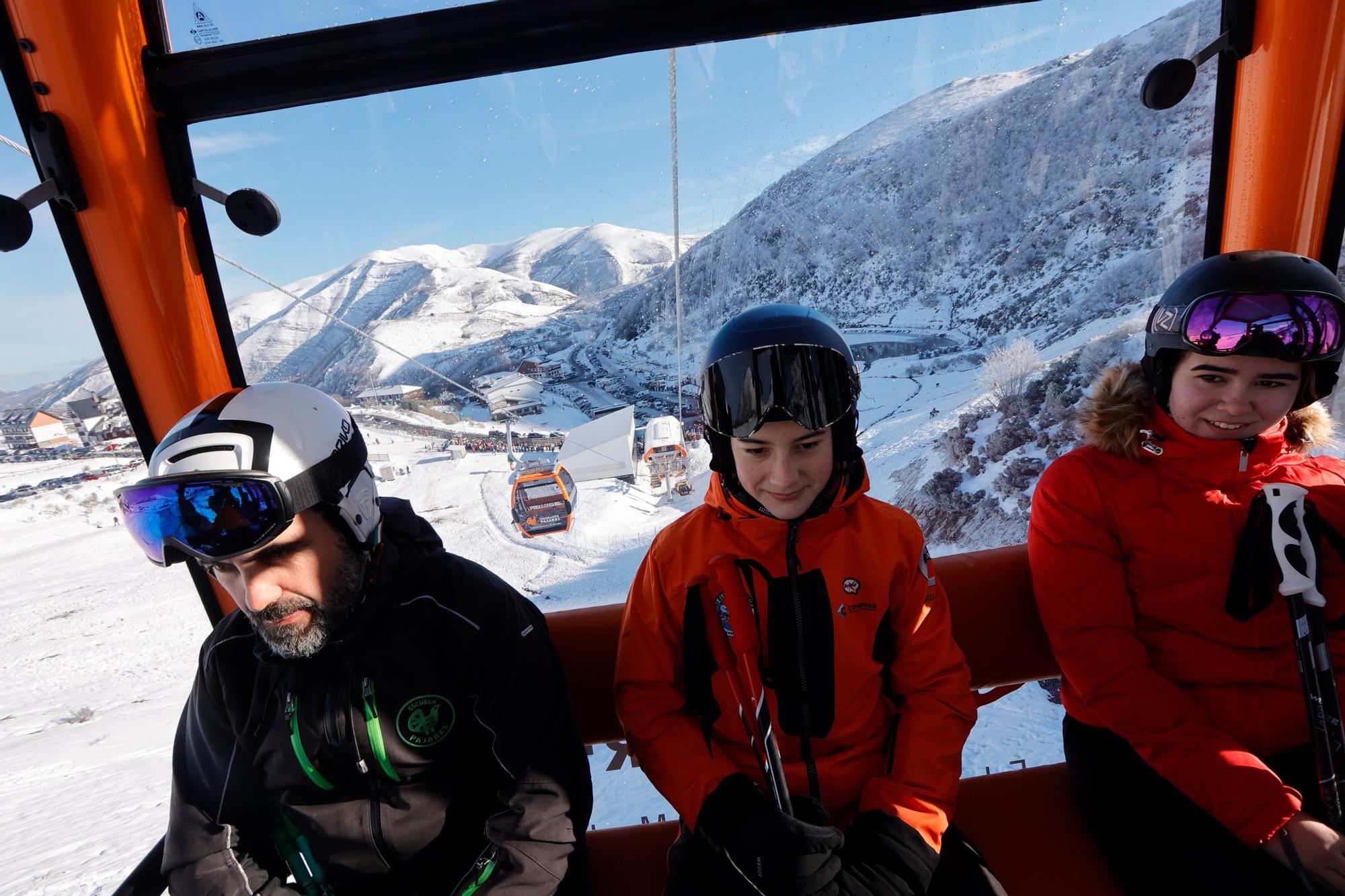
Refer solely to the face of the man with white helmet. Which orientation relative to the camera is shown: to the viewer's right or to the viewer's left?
to the viewer's left

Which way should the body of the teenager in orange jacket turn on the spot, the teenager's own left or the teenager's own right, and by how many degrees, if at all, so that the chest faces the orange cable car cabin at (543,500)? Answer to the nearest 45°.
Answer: approximately 135° to the teenager's own right

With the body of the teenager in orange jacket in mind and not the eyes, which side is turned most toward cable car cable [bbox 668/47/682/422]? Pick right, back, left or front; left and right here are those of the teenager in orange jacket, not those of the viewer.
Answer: back

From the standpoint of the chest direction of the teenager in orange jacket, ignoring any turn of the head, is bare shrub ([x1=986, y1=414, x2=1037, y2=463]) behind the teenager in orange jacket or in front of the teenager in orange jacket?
behind

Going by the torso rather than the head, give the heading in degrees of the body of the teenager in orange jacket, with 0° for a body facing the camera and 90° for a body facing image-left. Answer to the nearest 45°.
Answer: approximately 0°

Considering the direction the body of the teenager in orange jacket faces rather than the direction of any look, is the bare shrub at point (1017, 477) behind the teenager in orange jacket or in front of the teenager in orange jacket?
behind
